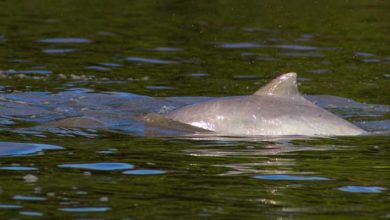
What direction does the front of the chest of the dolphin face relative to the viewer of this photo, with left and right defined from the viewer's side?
facing to the left of the viewer
